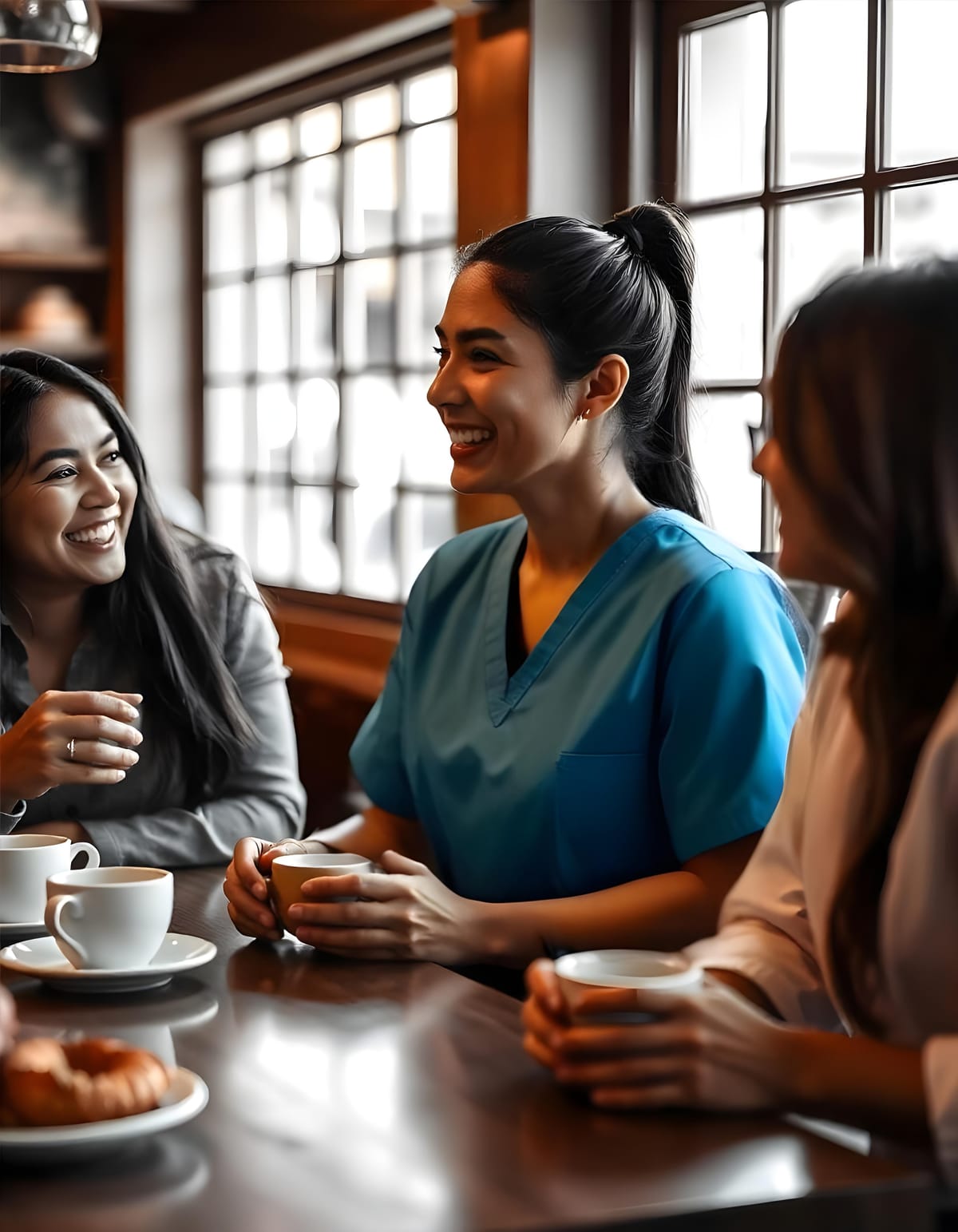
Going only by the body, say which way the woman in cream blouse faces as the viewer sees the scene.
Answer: to the viewer's left

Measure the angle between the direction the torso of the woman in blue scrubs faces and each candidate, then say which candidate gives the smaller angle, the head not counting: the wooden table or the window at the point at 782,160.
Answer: the wooden table

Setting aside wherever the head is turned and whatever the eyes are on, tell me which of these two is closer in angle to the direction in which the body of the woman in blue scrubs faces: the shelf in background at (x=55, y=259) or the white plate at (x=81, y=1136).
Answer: the white plate

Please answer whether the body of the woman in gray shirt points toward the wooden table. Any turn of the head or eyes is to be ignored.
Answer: yes

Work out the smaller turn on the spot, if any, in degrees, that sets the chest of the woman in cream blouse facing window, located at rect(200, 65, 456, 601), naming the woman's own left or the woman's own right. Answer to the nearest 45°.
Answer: approximately 90° to the woman's own right

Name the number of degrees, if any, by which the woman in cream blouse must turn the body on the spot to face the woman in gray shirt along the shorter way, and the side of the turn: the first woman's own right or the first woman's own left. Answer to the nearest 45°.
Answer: approximately 45° to the first woman's own right

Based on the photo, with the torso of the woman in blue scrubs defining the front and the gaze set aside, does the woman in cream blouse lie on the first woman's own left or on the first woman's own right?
on the first woman's own left

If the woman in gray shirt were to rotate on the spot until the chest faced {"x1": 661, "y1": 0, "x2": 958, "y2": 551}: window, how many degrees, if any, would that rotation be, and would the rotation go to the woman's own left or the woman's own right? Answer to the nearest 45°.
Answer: approximately 135° to the woman's own left

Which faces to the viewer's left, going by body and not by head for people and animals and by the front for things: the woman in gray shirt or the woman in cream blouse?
the woman in cream blouse

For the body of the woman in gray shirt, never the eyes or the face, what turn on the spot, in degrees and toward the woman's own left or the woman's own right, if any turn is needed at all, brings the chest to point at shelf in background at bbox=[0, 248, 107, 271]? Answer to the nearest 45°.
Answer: approximately 180°

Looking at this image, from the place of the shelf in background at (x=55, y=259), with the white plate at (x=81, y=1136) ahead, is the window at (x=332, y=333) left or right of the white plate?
left

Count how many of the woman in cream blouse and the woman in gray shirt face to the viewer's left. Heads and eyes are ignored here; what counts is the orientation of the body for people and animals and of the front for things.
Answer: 1
